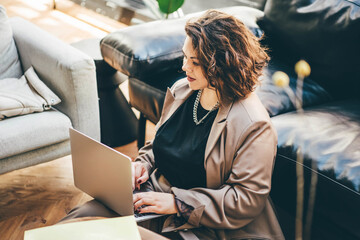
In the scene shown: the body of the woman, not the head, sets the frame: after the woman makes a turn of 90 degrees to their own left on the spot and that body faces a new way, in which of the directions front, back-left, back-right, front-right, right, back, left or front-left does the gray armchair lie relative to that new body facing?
back

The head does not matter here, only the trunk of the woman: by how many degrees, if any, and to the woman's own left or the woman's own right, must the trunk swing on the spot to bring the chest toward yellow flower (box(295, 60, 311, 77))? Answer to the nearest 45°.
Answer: approximately 180°

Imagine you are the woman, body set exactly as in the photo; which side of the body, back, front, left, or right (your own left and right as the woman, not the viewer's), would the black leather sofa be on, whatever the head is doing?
back

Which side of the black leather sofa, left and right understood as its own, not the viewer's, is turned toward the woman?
front

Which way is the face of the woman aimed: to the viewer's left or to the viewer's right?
to the viewer's left

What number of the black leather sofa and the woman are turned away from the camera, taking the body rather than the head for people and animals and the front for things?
0

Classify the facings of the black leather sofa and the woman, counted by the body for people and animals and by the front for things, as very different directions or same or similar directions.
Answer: same or similar directions

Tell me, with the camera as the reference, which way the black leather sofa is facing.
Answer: facing the viewer and to the left of the viewer
